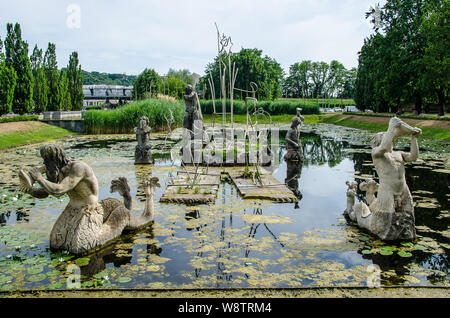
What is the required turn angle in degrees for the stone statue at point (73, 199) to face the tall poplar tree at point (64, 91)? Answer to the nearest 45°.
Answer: approximately 135° to its right

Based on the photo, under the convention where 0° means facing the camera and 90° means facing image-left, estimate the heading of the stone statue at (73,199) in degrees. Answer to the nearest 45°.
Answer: approximately 45°

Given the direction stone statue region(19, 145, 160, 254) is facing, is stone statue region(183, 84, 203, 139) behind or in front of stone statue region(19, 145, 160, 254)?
behind

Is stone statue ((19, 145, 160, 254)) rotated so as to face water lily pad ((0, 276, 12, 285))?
yes

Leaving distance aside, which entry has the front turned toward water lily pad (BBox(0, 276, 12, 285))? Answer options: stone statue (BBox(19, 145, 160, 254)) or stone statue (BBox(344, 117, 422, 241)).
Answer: stone statue (BBox(19, 145, 160, 254))

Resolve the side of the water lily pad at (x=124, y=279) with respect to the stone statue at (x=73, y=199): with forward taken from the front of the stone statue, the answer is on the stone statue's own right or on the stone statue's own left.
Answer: on the stone statue's own left

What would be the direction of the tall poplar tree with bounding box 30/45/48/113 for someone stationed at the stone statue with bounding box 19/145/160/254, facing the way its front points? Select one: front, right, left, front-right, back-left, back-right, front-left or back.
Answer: back-right

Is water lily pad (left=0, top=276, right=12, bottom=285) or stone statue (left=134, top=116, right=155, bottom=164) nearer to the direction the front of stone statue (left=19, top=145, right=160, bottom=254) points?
the water lily pad

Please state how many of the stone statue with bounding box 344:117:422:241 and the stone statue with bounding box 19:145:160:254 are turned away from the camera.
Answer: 0
